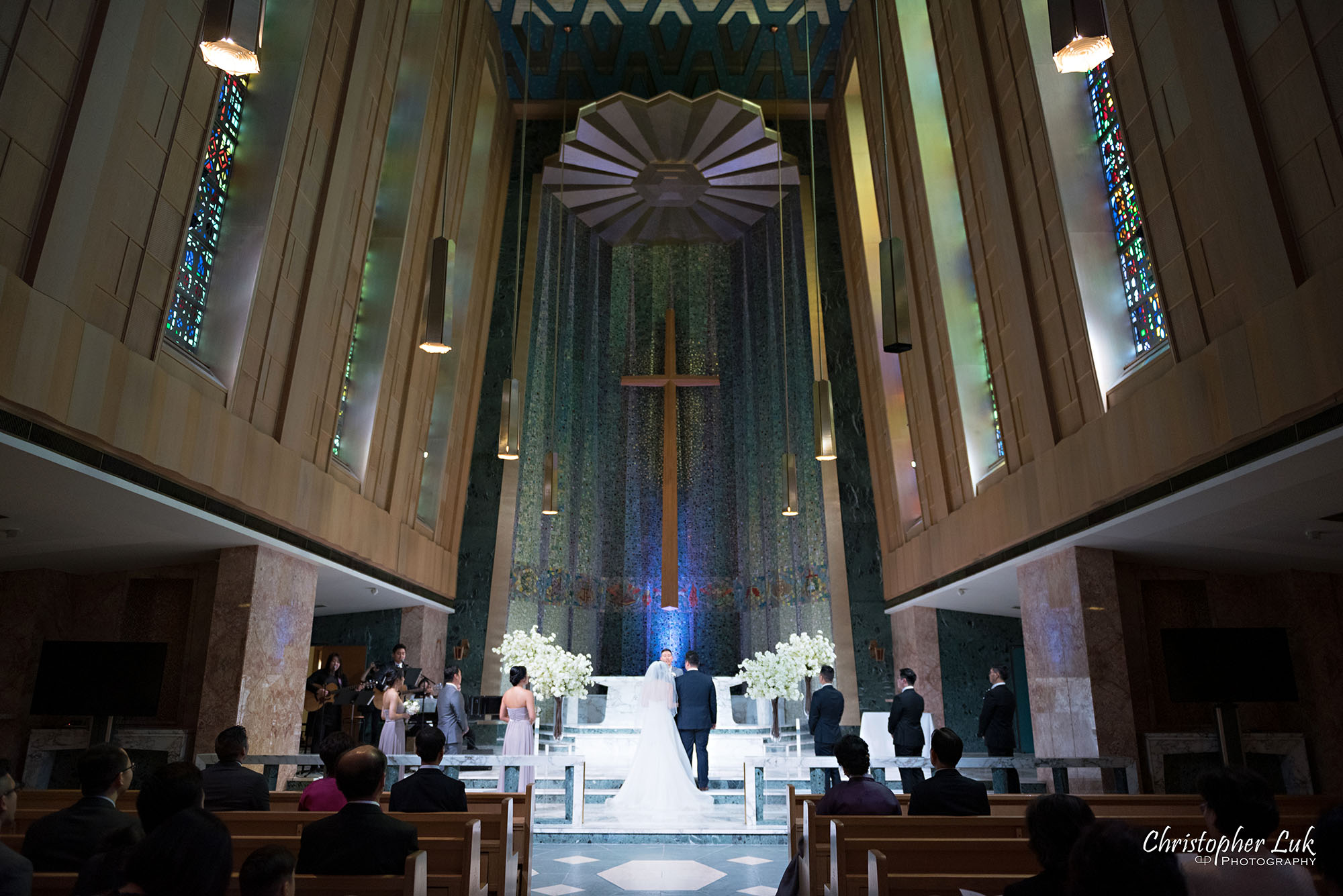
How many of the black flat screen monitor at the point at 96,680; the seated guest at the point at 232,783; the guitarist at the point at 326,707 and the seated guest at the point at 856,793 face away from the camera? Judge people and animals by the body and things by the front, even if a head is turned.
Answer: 2

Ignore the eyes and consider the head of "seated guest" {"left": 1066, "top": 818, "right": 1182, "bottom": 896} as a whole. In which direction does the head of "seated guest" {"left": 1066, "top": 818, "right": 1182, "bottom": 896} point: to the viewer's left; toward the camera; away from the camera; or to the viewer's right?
away from the camera

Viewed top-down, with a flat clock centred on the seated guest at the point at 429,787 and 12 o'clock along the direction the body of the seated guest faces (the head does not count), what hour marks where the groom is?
The groom is roughly at 1 o'clock from the seated guest.

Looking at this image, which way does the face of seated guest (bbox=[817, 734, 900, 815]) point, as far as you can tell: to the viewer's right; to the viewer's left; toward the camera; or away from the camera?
away from the camera

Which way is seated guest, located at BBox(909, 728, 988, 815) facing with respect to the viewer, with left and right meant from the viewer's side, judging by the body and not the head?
facing away from the viewer

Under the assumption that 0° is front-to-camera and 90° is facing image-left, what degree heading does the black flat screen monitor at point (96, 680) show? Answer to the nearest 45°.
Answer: approximately 0°

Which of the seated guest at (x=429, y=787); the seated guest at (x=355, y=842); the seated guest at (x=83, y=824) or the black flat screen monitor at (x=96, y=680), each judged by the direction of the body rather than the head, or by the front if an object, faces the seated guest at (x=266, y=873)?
the black flat screen monitor

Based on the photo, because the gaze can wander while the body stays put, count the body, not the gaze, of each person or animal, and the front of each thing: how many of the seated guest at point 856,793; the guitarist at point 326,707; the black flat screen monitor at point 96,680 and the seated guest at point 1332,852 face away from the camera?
2

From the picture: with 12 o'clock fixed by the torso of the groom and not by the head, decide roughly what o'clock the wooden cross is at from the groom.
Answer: The wooden cross is roughly at 12 o'clock from the groom.

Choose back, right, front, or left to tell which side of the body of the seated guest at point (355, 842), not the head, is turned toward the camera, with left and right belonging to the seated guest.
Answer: back

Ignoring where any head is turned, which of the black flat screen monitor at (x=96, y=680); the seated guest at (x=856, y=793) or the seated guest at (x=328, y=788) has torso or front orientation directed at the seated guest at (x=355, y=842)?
the black flat screen monitor

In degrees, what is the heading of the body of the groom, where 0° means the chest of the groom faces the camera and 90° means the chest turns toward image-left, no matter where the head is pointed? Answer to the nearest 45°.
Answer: approximately 180°

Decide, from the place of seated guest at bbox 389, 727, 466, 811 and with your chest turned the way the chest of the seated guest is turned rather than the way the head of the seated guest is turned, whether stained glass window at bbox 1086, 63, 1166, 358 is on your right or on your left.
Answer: on your right
